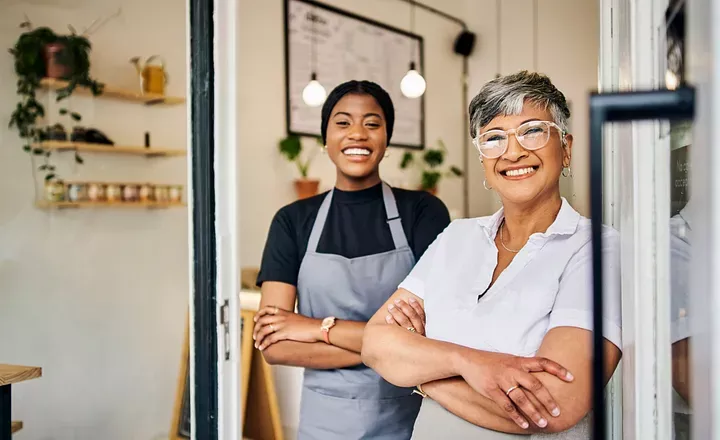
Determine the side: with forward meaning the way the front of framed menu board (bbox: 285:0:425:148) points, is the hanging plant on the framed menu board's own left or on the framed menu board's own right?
on the framed menu board's own right

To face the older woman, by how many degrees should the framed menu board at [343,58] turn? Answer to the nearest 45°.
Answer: approximately 45° to its right

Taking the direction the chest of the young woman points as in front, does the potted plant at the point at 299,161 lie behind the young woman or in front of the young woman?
behind

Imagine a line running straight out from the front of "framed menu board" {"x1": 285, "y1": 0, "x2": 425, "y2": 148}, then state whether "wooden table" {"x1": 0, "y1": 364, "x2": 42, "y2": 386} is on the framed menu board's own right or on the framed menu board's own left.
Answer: on the framed menu board's own right

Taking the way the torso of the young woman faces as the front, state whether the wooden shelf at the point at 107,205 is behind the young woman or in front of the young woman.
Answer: behind

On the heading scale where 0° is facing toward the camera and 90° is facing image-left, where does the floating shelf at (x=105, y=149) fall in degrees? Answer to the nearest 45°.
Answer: approximately 315°

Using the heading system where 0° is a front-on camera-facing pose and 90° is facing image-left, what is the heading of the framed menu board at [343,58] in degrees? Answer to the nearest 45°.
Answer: approximately 315°

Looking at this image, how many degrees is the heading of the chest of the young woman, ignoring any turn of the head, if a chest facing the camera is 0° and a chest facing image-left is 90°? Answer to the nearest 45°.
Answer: approximately 0°
